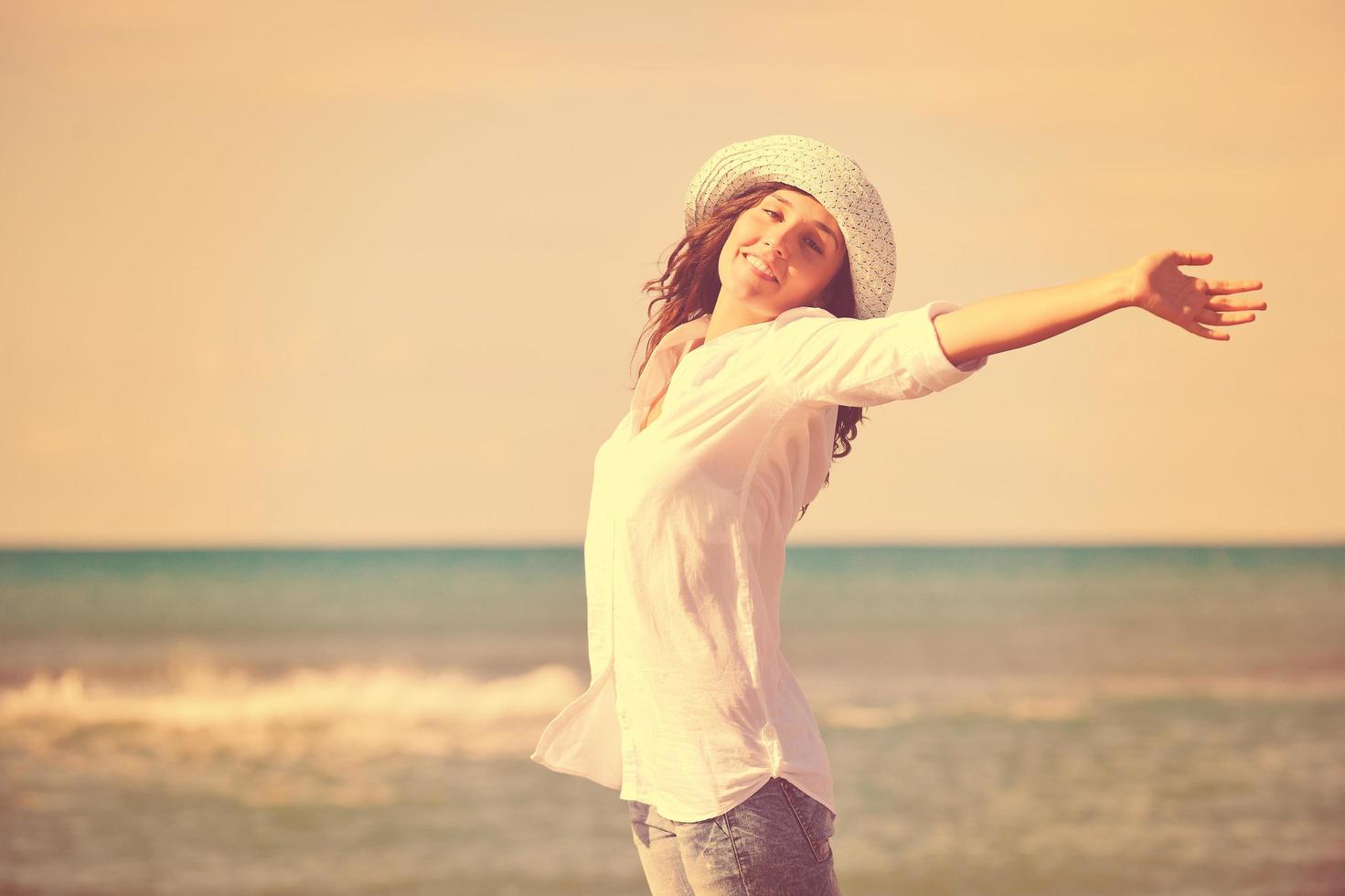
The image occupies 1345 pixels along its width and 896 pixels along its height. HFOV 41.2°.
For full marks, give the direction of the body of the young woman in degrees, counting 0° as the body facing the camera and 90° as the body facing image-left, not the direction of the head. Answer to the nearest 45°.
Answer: approximately 45°
